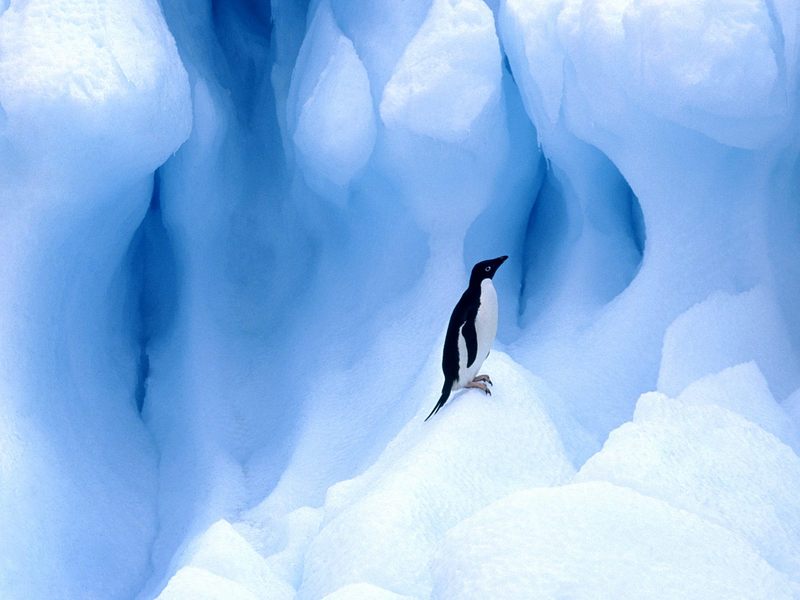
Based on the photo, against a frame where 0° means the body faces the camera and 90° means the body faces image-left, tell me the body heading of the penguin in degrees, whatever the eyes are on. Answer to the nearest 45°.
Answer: approximately 270°
